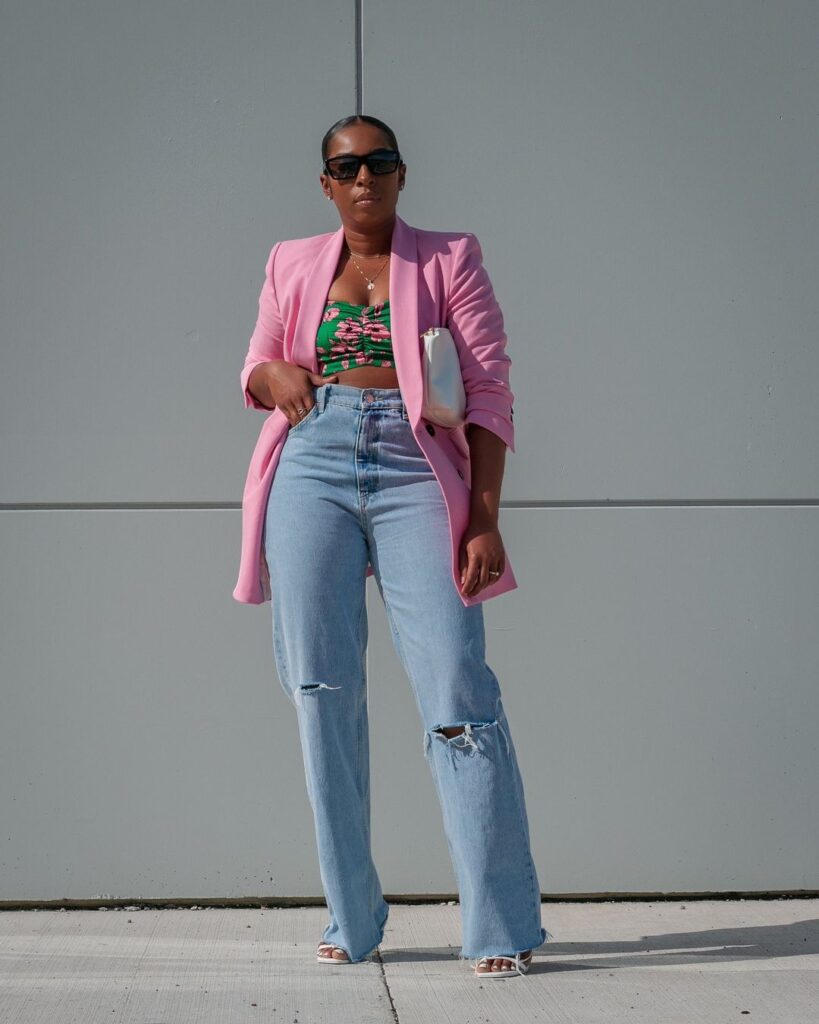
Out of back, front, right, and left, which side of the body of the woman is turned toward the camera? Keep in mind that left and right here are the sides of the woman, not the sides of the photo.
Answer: front
